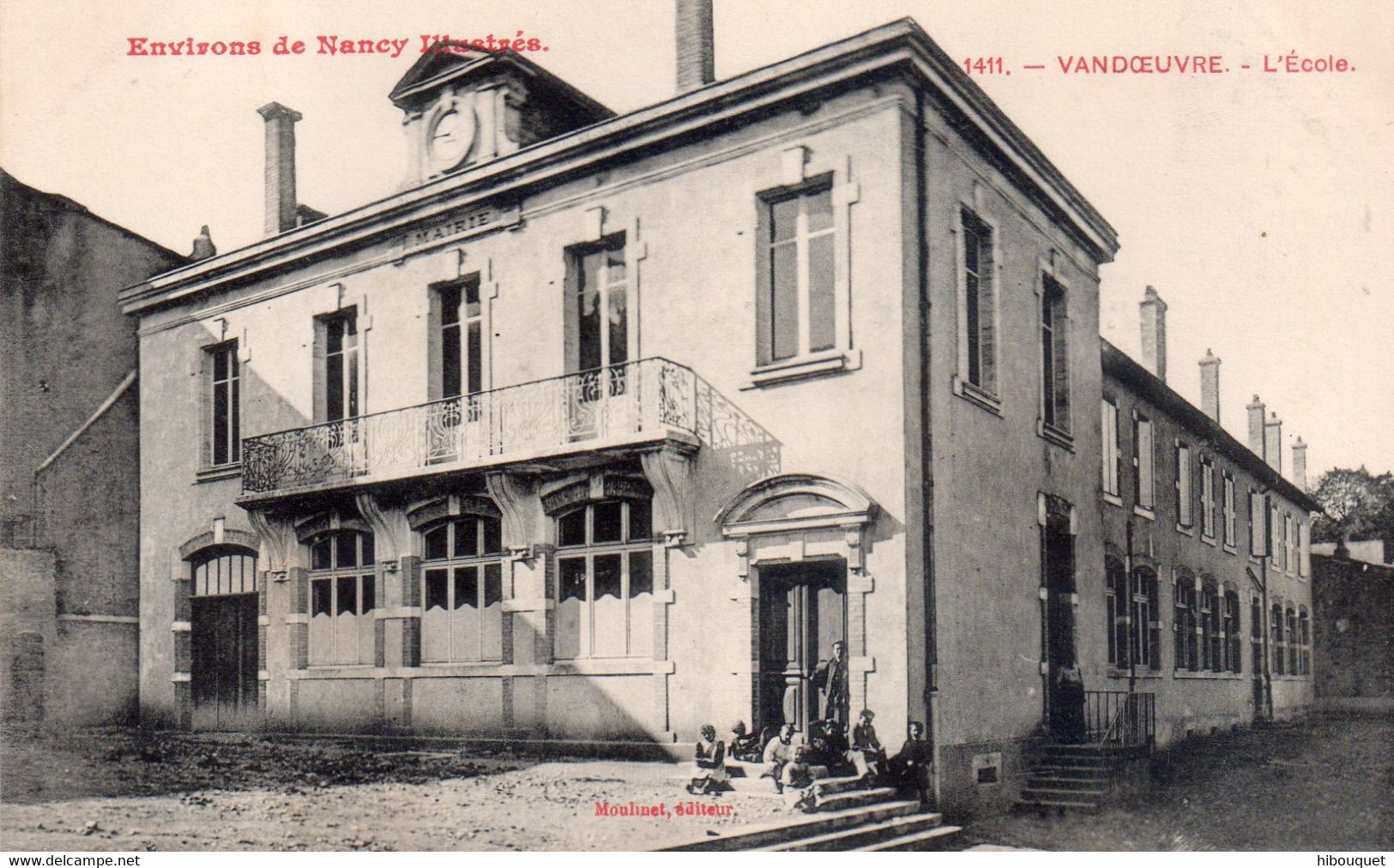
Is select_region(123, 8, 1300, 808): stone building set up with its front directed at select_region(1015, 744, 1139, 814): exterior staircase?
no

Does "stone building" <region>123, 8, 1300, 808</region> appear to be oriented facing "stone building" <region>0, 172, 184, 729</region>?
no

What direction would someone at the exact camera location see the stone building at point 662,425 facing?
facing the viewer and to the left of the viewer

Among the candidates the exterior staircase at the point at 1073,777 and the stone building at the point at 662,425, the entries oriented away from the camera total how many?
0
